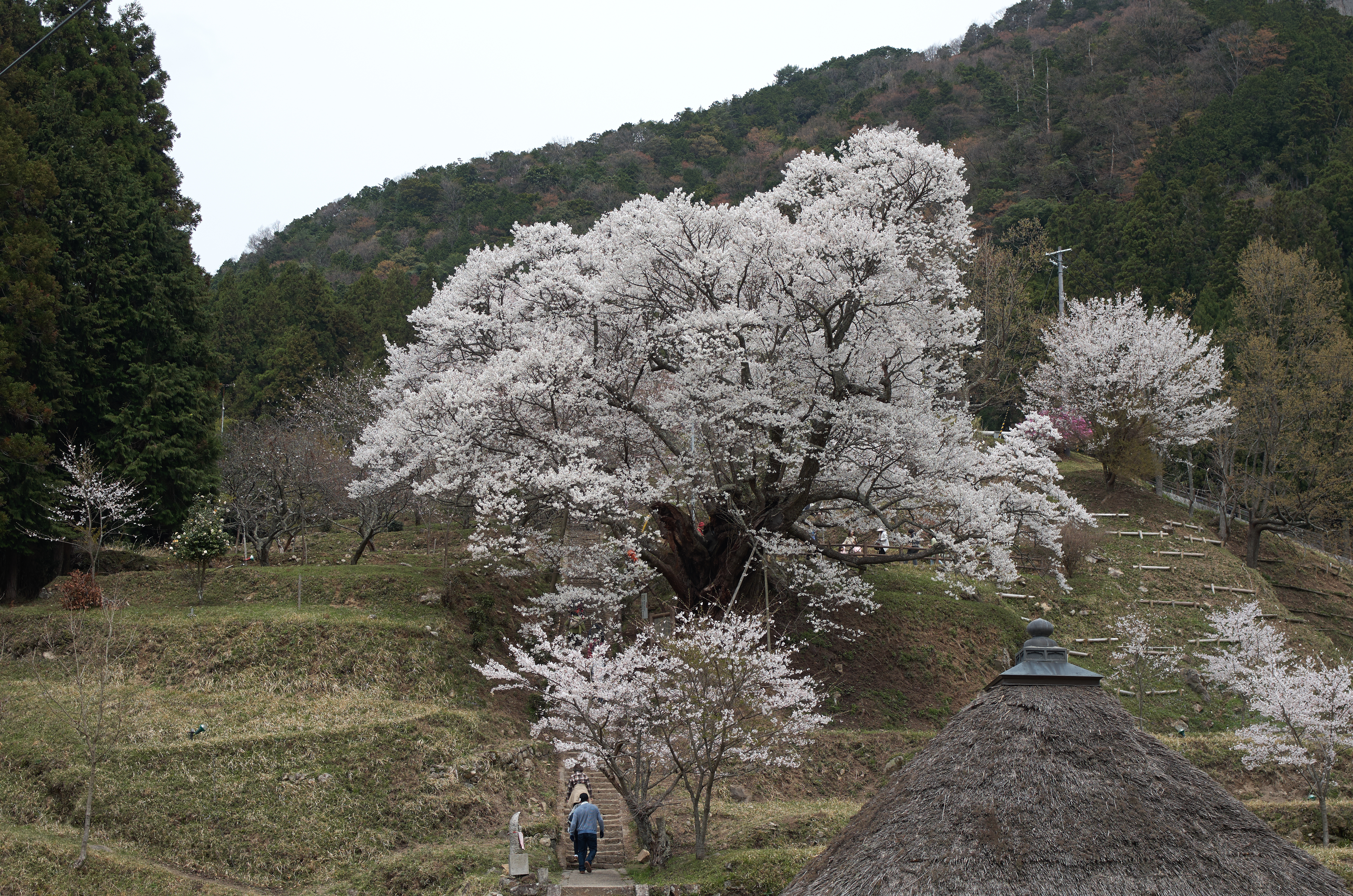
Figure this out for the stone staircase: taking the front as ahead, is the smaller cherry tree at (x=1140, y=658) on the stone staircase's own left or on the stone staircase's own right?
on the stone staircase's own left

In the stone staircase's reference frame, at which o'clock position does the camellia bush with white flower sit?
The camellia bush with white flower is roughly at 4 o'clock from the stone staircase.

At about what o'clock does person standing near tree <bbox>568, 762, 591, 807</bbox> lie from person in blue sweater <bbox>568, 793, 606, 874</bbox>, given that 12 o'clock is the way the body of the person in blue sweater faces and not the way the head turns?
The person standing near tree is roughly at 12 o'clock from the person in blue sweater.

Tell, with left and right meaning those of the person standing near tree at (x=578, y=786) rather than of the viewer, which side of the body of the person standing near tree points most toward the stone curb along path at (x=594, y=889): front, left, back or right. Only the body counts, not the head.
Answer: back

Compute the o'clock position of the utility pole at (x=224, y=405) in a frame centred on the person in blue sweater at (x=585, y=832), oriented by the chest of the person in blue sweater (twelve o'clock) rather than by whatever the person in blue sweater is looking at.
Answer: The utility pole is roughly at 11 o'clock from the person in blue sweater.

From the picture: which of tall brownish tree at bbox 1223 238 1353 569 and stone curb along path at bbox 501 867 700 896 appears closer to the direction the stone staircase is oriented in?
the stone curb along path

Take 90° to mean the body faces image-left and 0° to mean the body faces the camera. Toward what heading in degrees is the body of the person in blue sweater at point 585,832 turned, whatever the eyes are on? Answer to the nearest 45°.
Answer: approximately 180°
